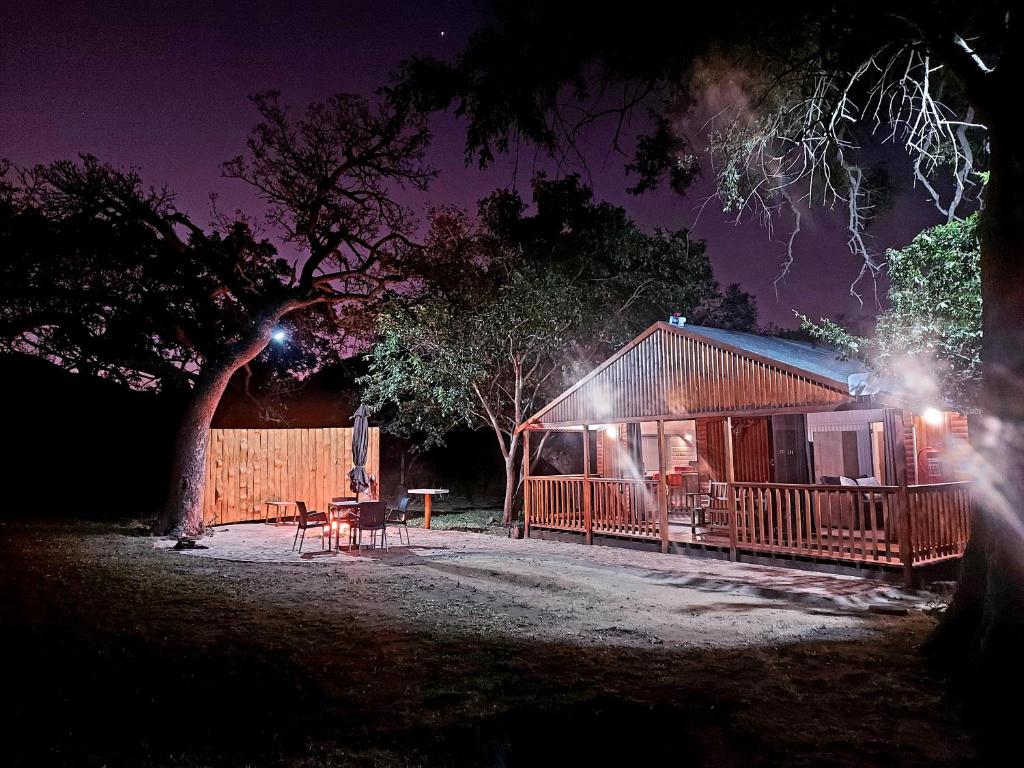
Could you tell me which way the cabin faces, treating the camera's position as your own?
facing the viewer and to the left of the viewer

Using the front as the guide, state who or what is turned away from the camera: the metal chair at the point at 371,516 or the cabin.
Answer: the metal chair

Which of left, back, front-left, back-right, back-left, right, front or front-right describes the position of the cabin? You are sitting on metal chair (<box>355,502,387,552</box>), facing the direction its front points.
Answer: right

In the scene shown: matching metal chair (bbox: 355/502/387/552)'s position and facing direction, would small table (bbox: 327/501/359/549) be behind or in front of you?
in front

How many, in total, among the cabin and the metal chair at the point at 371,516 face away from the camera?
1

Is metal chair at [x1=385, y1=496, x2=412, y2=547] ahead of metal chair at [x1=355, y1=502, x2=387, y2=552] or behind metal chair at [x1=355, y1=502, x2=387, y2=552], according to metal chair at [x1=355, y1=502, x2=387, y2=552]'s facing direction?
ahead

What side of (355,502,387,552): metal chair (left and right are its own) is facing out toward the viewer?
back
